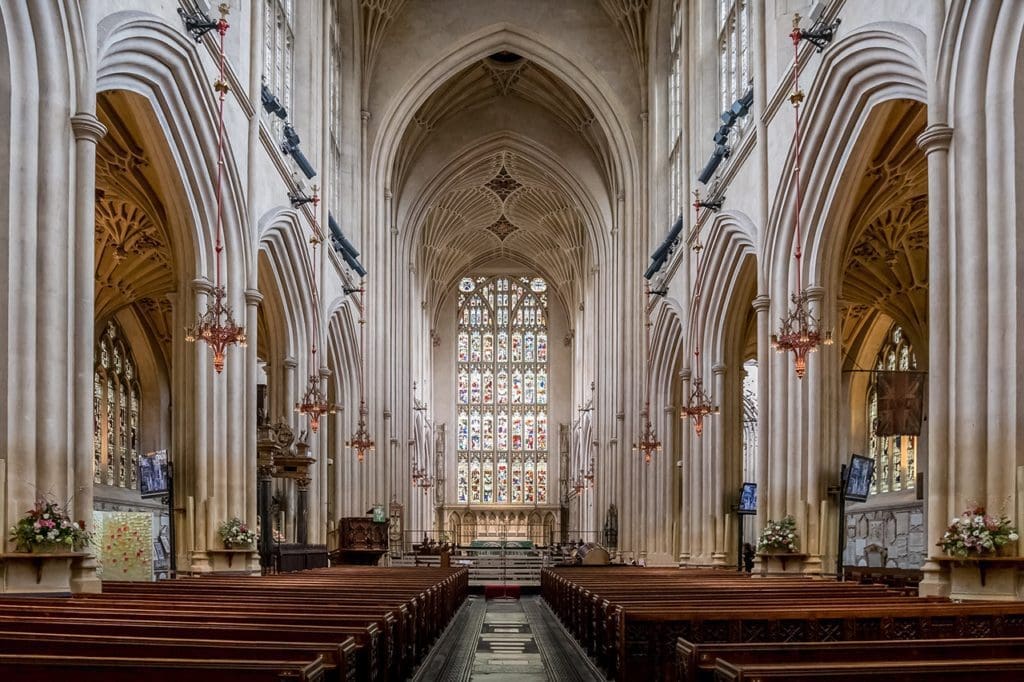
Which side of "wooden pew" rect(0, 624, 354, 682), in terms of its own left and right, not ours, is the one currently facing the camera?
back

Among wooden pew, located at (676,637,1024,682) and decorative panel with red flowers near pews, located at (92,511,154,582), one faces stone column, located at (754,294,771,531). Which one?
the wooden pew

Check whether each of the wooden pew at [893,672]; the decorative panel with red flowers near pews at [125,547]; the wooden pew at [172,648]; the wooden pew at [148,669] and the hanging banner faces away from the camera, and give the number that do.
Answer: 3

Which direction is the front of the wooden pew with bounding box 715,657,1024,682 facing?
away from the camera

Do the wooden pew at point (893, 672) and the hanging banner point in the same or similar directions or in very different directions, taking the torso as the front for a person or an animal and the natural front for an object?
very different directions

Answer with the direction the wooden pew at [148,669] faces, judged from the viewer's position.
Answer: facing away from the viewer

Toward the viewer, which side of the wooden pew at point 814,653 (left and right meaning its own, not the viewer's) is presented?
back
